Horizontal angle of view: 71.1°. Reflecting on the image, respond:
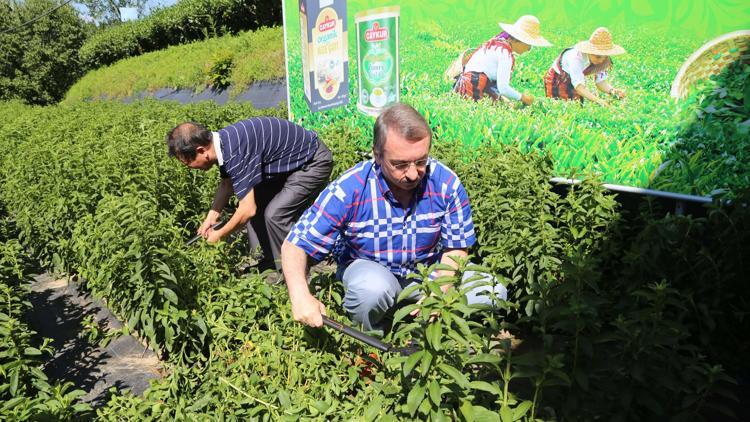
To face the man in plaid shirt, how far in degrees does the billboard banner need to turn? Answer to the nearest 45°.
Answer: approximately 45° to its right

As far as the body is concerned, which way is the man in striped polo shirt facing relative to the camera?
to the viewer's left

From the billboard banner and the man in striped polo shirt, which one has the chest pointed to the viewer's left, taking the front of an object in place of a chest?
the man in striped polo shirt

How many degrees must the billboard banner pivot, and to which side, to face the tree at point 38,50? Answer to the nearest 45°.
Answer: approximately 135° to its right

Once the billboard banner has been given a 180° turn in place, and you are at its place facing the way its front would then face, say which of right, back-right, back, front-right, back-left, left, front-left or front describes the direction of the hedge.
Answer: front-left

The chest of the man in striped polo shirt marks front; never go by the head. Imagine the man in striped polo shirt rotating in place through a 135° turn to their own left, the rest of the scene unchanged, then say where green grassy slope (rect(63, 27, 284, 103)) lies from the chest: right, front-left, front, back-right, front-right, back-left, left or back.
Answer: back-left

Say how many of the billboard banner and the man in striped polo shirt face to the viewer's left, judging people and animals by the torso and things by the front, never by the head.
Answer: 1

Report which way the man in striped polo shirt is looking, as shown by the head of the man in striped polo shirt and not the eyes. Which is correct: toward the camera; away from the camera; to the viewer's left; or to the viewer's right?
to the viewer's left

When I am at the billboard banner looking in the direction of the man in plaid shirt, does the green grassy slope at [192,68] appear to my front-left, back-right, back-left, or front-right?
back-right

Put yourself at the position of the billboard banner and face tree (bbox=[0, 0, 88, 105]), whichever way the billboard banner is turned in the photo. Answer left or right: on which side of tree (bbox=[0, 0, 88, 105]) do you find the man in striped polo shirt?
left

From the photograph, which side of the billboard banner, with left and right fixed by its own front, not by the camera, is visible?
front

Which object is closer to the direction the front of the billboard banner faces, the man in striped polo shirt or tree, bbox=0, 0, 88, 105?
the man in striped polo shirt

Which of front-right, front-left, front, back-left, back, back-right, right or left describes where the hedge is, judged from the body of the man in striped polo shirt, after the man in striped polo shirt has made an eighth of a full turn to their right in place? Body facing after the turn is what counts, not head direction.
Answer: front-right

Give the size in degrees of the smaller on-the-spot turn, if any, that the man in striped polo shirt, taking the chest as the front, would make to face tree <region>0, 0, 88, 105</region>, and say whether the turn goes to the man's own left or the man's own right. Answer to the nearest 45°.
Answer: approximately 90° to the man's own right
